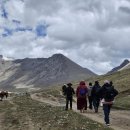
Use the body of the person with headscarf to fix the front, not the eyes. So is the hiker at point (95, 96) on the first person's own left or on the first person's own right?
on the first person's own right

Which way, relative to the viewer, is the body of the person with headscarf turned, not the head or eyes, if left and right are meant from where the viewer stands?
facing away from the viewer
